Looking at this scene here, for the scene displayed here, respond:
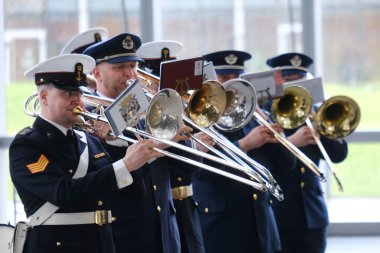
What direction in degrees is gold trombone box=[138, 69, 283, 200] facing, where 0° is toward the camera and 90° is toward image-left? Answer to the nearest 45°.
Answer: approximately 315°

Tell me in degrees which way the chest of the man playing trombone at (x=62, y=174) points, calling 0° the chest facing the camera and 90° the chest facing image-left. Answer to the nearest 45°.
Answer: approximately 315°

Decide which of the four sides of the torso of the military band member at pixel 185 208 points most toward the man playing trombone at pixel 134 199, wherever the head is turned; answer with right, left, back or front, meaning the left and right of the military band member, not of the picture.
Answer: right

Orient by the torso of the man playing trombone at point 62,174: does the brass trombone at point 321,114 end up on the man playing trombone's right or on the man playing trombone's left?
on the man playing trombone's left

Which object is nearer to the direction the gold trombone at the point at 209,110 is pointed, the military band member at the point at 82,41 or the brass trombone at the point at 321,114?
the brass trombone

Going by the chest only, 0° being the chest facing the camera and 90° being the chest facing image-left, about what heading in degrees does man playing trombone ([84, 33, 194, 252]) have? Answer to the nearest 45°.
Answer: approximately 315°

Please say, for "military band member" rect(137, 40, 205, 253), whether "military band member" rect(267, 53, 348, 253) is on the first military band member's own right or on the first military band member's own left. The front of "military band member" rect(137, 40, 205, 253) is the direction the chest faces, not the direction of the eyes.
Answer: on the first military band member's own left

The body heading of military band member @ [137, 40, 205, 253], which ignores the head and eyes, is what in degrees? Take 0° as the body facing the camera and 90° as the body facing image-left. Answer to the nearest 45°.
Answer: approximately 315°
